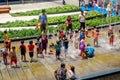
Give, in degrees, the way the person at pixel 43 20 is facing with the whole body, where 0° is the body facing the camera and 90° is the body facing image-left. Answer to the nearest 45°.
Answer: approximately 0°

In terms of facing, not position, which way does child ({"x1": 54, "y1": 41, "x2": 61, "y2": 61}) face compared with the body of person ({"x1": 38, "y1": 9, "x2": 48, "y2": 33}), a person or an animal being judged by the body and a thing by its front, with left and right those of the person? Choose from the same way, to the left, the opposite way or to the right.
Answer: the opposite way

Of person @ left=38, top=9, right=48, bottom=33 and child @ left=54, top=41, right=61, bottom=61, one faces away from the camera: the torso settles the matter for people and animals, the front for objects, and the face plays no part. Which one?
the child

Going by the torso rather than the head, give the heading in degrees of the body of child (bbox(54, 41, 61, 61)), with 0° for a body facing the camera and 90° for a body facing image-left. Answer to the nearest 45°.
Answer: approximately 180°

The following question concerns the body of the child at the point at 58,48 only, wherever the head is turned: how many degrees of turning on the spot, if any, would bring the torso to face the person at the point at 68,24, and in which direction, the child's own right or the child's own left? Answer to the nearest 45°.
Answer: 0° — they already face them
